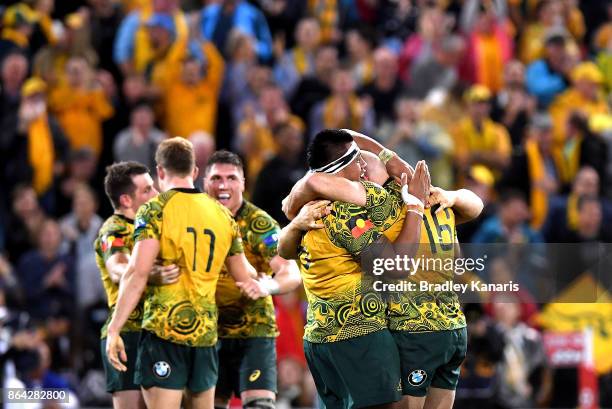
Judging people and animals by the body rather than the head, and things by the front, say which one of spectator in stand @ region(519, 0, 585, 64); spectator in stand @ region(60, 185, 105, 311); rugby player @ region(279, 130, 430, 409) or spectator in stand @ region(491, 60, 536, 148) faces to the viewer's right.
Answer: the rugby player

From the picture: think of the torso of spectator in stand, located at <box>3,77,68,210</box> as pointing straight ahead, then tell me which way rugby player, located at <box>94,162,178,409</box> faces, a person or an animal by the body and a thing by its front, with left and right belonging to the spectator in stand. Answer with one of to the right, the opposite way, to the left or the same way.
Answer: to the left

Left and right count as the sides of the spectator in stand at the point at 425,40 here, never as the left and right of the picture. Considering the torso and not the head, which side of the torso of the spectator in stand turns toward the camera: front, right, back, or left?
front

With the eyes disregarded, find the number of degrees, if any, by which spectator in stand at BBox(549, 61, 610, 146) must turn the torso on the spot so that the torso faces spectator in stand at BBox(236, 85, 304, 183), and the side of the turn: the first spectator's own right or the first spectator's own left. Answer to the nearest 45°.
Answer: approximately 45° to the first spectator's own right

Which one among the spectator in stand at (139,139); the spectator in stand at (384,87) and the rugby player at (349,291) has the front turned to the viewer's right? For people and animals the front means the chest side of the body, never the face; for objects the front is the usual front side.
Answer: the rugby player

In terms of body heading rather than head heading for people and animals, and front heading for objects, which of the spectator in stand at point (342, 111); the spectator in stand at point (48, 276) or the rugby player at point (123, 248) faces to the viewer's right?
the rugby player

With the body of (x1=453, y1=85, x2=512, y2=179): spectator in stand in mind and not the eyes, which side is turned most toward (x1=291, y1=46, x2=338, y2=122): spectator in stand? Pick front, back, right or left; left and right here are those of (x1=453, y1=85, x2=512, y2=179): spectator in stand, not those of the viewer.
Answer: right

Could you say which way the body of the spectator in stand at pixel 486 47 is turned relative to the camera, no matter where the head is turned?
toward the camera

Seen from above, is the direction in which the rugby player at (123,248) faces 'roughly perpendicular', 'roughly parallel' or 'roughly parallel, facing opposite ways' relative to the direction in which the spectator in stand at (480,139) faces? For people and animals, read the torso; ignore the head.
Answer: roughly perpendicular
